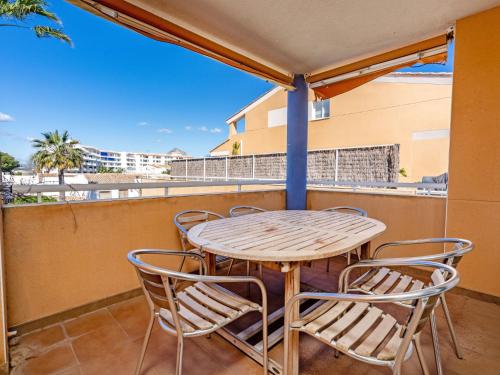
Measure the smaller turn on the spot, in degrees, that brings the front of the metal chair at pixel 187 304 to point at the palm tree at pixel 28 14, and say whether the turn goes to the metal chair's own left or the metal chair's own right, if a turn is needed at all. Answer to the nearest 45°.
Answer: approximately 90° to the metal chair's own left

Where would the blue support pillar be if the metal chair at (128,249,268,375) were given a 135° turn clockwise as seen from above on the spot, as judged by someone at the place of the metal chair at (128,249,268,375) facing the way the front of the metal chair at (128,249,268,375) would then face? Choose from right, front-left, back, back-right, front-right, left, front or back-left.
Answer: back-left

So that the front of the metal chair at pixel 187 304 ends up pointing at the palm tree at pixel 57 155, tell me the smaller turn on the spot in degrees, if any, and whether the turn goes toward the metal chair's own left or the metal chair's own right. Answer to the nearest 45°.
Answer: approximately 90° to the metal chair's own left

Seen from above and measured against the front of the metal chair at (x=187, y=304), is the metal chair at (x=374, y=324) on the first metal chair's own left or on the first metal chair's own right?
on the first metal chair's own right

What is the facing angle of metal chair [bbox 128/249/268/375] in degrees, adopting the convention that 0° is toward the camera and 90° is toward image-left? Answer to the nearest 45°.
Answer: approximately 225°

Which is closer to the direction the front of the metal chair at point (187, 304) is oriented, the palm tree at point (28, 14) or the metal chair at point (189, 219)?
the metal chair

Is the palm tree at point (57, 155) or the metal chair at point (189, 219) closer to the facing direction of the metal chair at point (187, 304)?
the metal chair

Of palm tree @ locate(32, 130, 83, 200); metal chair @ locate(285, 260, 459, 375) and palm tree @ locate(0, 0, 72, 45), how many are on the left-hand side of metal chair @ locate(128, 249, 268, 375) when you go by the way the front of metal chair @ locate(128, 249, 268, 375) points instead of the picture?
2

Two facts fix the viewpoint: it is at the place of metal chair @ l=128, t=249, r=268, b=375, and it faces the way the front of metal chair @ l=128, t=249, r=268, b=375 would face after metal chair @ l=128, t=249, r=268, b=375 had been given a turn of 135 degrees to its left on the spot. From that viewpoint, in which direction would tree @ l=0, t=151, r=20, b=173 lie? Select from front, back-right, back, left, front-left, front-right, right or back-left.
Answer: front-right

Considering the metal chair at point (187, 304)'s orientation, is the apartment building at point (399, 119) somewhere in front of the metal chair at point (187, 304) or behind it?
in front

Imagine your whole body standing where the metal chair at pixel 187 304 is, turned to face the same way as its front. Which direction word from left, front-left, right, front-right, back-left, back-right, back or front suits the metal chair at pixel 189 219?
front-left

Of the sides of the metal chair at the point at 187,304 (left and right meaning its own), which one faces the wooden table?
front
